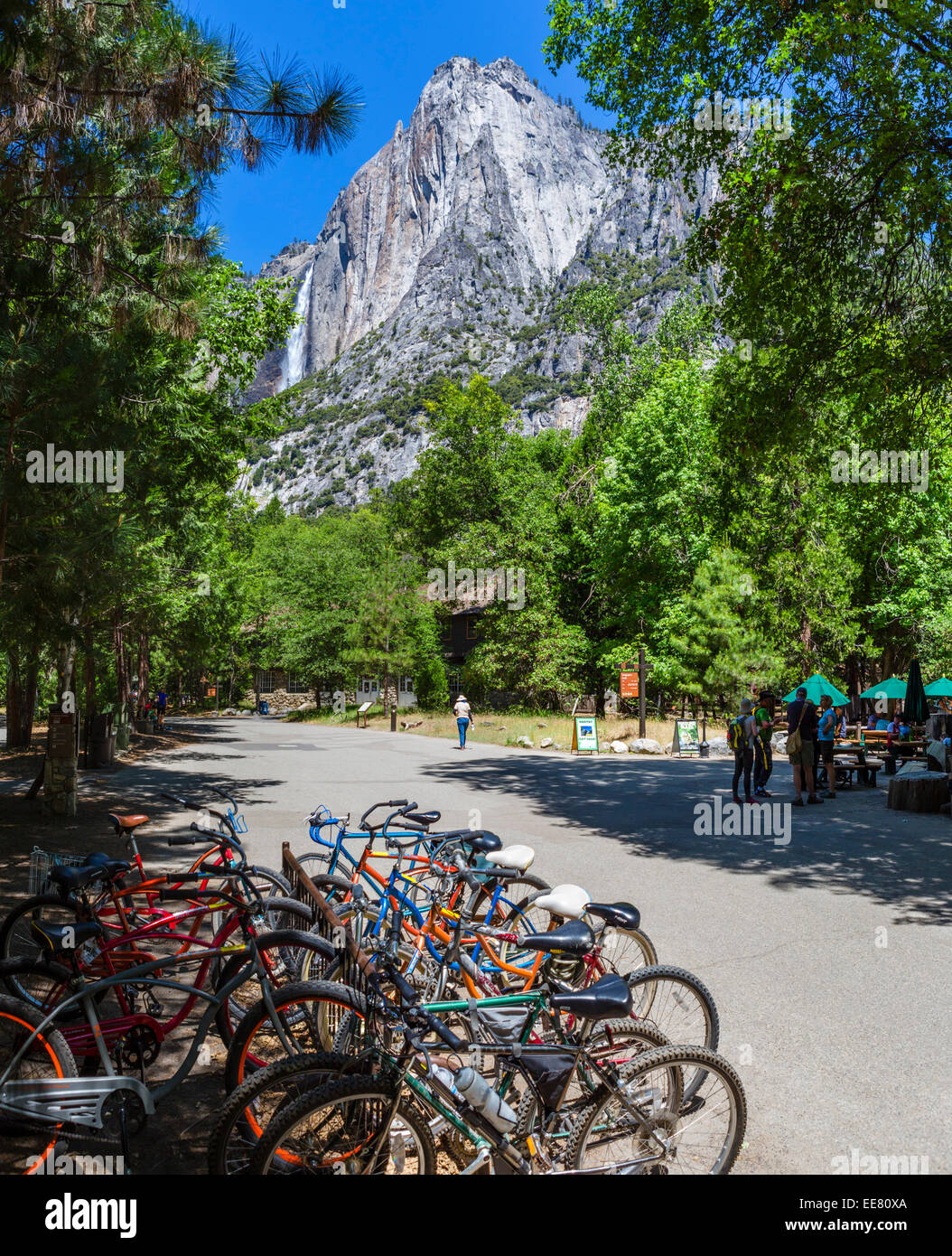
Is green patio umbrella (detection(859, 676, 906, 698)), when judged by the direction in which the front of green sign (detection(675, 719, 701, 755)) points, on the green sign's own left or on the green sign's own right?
on the green sign's own left

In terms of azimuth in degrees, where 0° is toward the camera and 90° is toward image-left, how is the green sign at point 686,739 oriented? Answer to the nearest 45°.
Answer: approximately 0°

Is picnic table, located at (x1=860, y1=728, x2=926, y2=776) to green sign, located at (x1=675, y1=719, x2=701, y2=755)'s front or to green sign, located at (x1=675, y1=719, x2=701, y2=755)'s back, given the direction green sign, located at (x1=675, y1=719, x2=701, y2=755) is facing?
to the front

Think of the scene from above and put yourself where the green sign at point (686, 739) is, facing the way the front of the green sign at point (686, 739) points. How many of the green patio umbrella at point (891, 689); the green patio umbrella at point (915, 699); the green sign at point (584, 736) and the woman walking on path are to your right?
2

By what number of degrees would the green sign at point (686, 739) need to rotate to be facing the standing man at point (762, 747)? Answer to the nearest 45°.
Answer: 0° — it already faces them

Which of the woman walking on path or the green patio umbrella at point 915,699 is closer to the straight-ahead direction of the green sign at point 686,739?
the green patio umbrella

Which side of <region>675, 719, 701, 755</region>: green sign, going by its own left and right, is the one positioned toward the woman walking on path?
right

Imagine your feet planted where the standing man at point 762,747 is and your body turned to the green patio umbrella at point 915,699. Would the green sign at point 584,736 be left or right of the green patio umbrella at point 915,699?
left

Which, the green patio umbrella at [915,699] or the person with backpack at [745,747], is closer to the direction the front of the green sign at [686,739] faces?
the person with backpack

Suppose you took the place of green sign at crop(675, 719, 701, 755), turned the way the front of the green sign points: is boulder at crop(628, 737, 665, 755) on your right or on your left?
on your right

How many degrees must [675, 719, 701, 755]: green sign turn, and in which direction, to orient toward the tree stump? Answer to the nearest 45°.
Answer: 0° — it already faces it
